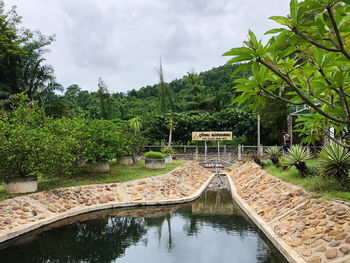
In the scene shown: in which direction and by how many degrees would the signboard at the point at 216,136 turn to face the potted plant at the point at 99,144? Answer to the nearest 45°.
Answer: approximately 45° to its right

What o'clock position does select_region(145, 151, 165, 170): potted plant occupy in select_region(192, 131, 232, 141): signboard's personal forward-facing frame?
The potted plant is roughly at 1 o'clock from the signboard.

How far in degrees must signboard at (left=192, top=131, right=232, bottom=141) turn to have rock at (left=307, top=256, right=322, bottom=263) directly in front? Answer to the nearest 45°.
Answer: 0° — it already faces it

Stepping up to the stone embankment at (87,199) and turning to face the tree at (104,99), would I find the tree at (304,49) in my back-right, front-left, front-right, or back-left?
back-right

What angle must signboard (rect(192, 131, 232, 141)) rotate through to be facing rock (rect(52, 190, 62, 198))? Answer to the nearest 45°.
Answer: approximately 45° to its right

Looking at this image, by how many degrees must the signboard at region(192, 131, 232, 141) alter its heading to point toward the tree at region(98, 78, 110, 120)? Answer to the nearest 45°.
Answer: approximately 135° to its right

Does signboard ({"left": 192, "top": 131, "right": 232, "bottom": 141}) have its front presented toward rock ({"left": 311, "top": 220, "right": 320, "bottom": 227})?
yes

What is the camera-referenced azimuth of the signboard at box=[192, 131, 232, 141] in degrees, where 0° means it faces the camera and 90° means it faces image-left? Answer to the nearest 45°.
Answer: approximately 0°

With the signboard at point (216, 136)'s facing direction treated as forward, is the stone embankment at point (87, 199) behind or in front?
in front

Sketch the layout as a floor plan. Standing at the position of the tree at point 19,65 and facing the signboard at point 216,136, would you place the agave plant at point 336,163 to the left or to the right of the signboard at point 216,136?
right

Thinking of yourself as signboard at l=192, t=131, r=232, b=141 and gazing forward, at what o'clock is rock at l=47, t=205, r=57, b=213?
The rock is roughly at 1 o'clock from the signboard.

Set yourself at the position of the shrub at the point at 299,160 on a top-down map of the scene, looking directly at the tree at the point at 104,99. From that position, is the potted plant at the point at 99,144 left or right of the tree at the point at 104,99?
left

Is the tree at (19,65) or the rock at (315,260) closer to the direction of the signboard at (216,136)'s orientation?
the rock

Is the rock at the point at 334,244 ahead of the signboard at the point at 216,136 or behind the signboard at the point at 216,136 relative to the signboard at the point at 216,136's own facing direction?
ahead

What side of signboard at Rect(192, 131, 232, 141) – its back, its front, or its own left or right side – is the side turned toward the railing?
back

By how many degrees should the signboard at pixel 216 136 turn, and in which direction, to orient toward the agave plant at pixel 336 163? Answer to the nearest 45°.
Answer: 0° — it already faces it

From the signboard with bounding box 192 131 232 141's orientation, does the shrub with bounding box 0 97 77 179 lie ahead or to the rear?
ahead
